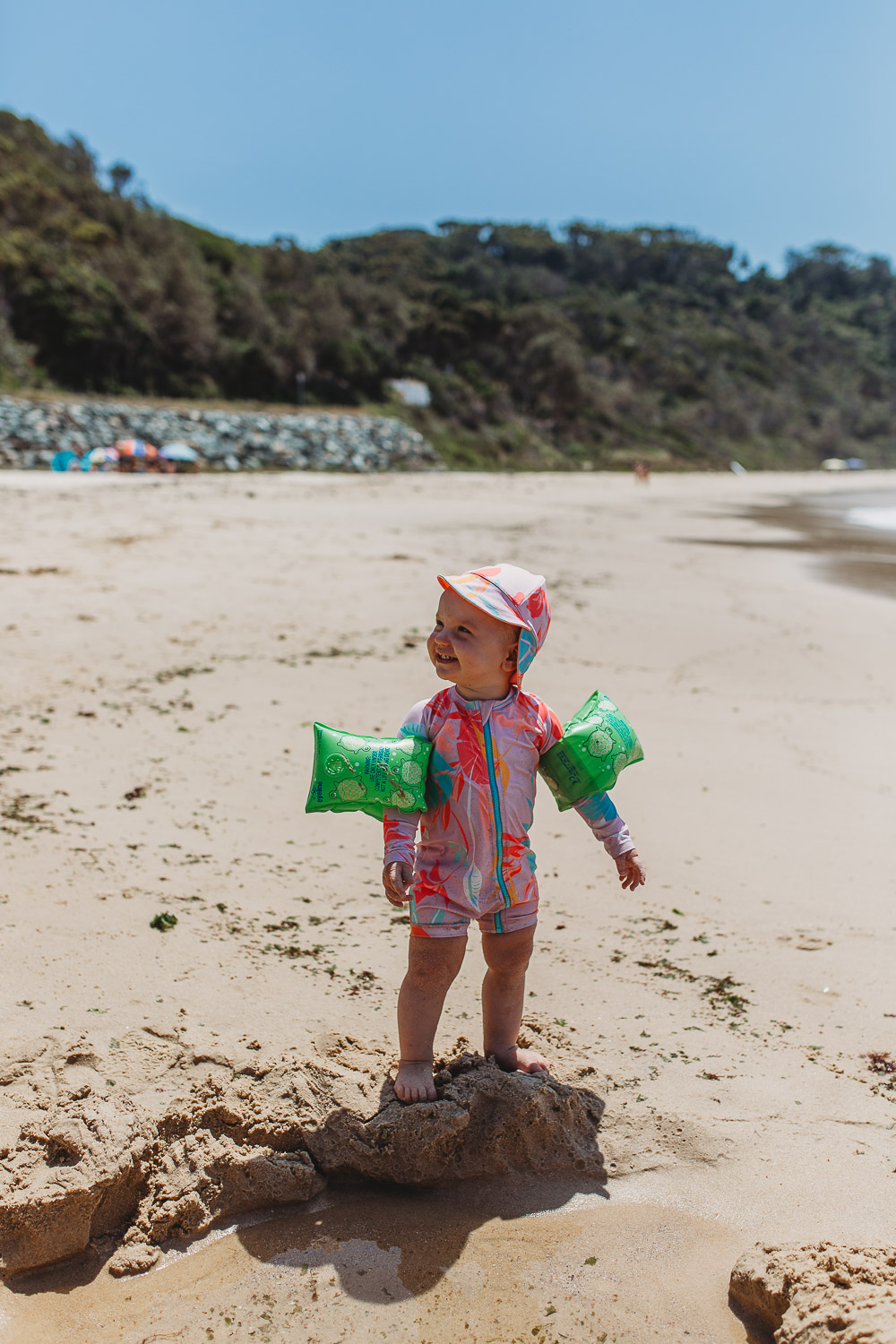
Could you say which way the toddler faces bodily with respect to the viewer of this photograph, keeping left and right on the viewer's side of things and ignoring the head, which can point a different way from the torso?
facing the viewer

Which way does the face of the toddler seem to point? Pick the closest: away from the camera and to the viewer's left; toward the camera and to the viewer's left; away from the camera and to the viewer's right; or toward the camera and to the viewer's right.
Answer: toward the camera and to the viewer's left

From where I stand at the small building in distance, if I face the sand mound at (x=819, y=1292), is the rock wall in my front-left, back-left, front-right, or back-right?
front-right

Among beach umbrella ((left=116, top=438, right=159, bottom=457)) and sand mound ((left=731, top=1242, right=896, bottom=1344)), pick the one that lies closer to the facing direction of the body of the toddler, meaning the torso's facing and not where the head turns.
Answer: the sand mound

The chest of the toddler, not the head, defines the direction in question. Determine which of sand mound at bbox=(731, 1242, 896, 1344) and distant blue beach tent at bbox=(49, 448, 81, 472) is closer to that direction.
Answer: the sand mound

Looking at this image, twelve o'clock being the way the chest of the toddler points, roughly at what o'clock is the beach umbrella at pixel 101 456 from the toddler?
The beach umbrella is roughly at 5 o'clock from the toddler.

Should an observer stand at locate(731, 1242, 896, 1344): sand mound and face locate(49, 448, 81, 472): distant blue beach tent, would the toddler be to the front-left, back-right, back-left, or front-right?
front-left

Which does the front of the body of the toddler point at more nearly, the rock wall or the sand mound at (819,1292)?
the sand mound

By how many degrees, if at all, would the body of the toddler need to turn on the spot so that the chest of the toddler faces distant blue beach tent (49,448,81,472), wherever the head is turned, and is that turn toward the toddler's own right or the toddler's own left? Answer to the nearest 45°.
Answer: approximately 135° to the toddler's own right

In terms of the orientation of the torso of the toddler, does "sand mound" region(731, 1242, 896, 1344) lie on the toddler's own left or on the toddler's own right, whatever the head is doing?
on the toddler's own left

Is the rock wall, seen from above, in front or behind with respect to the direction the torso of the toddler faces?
behind

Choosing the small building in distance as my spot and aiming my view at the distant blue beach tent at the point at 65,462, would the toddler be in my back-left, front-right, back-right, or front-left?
front-left

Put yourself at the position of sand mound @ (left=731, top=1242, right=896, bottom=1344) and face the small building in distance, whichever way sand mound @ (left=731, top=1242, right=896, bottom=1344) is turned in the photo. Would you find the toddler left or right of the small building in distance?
left

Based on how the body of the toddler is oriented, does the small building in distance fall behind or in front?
behind
